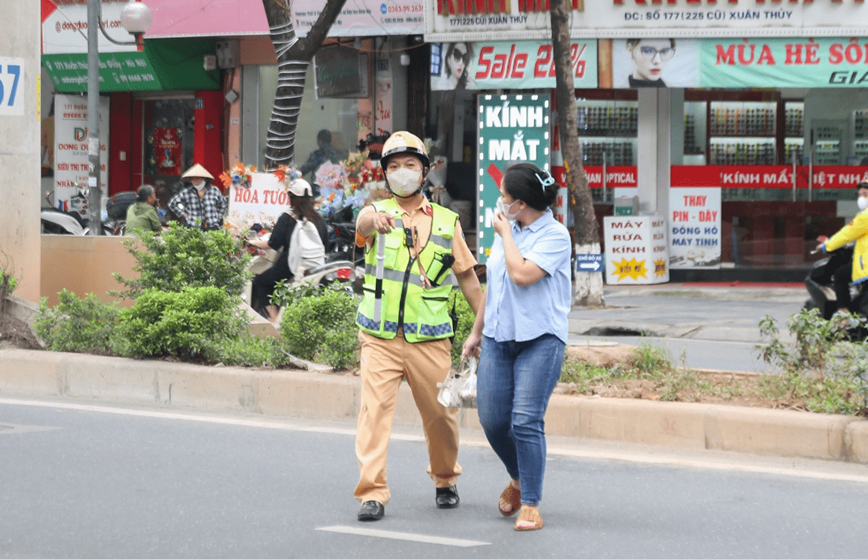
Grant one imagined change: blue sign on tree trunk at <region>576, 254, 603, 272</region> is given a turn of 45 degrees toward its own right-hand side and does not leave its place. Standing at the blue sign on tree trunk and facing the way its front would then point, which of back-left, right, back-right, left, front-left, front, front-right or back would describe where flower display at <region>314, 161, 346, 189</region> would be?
front-right

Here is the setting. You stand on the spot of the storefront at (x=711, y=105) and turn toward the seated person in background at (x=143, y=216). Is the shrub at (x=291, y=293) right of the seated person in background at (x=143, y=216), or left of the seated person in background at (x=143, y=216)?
left

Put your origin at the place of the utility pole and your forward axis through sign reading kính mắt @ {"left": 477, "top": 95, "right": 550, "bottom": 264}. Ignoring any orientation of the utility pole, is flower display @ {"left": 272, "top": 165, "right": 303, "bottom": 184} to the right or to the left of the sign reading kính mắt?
right

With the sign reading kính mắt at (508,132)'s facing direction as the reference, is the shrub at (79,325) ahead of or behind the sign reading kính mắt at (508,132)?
ahead

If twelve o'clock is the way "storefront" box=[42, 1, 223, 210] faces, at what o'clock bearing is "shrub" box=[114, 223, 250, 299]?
The shrub is roughly at 12 o'clock from the storefront.

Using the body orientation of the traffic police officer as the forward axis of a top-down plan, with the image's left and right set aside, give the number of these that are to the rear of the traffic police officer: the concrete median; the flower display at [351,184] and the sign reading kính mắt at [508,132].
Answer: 3

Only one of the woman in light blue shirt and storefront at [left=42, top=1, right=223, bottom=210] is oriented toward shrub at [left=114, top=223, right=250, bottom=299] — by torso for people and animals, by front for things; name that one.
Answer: the storefront

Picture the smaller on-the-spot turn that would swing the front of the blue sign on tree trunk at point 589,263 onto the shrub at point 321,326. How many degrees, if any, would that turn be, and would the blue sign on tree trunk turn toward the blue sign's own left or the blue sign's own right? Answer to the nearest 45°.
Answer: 0° — it already faces it

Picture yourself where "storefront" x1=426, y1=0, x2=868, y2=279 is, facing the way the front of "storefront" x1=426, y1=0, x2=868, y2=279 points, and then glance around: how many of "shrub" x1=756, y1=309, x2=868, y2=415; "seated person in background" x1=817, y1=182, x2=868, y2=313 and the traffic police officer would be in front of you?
3

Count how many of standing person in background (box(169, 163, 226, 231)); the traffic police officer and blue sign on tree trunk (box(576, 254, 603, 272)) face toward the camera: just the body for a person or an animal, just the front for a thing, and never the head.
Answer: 3
